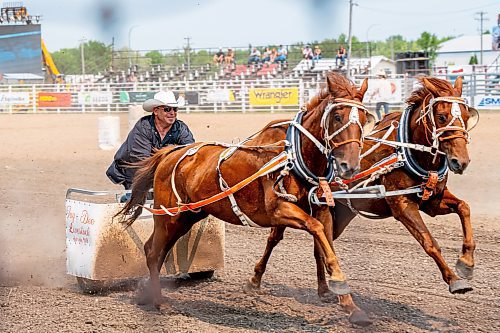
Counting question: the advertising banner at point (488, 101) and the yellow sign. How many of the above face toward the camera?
2

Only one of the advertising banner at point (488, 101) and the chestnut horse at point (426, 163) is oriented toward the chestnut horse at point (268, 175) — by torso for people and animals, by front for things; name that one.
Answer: the advertising banner

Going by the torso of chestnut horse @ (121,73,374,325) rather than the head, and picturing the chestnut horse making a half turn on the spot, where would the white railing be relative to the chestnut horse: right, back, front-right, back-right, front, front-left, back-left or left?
front-right

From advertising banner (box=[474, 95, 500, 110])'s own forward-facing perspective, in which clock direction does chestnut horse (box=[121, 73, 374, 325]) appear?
The chestnut horse is roughly at 12 o'clock from the advertising banner.

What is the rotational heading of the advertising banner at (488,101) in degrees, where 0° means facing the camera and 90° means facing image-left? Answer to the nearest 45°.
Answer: approximately 0°

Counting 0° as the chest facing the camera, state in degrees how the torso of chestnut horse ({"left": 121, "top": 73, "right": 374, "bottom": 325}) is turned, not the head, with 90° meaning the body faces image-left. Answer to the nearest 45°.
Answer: approximately 315°

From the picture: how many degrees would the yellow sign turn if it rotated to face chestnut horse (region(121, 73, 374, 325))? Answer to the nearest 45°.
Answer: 0° — it already faces it
